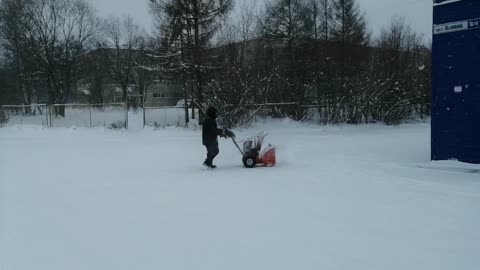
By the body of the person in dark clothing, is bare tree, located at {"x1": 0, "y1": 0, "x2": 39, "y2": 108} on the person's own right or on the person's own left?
on the person's own left

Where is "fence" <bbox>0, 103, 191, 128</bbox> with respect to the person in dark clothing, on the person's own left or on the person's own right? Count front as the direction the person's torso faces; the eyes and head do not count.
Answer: on the person's own left

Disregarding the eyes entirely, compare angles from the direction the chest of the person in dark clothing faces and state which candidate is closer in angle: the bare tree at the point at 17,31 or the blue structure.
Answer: the blue structure

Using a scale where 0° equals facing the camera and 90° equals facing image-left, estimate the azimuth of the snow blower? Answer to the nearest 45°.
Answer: approximately 270°

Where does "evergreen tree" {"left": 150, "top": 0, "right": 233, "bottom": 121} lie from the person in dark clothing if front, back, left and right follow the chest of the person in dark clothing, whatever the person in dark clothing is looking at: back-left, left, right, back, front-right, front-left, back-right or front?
left

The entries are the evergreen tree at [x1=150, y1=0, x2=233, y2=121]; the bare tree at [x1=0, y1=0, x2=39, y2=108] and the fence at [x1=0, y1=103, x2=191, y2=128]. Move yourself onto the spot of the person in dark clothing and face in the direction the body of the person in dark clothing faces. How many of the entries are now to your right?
0

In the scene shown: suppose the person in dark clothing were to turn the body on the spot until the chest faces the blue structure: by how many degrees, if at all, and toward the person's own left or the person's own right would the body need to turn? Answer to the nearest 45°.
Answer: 0° — they already face it

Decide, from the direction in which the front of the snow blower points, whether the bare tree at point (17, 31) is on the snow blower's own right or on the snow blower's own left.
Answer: on the snow blower's own left

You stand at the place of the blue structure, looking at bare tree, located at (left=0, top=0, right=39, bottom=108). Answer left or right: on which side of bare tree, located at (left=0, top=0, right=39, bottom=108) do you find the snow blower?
left

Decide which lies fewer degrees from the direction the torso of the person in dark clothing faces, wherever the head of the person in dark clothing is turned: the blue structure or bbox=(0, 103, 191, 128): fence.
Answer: the blue structure

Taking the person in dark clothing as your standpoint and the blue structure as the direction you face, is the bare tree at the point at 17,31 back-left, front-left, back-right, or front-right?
back-left

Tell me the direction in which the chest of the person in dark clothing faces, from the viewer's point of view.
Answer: to the viewer's right
